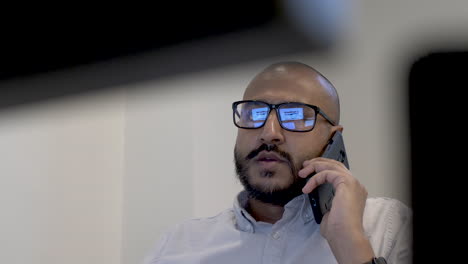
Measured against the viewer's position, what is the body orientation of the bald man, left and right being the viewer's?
facing the viewer

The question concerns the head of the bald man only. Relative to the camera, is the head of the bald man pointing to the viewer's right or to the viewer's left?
to the viewer's left
